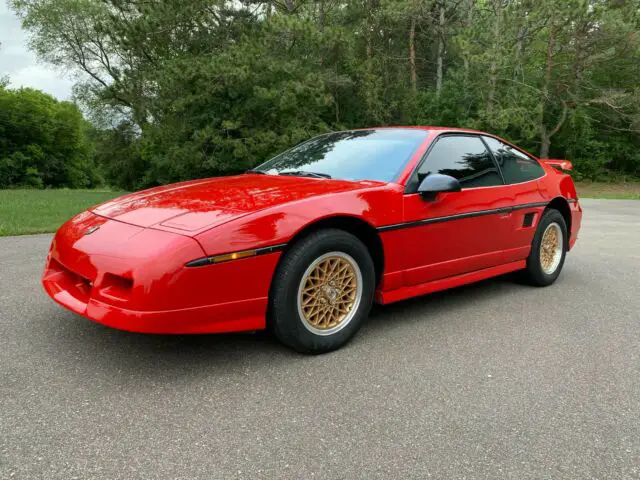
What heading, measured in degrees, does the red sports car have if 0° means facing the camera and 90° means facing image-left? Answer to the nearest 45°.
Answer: approximately 45°
